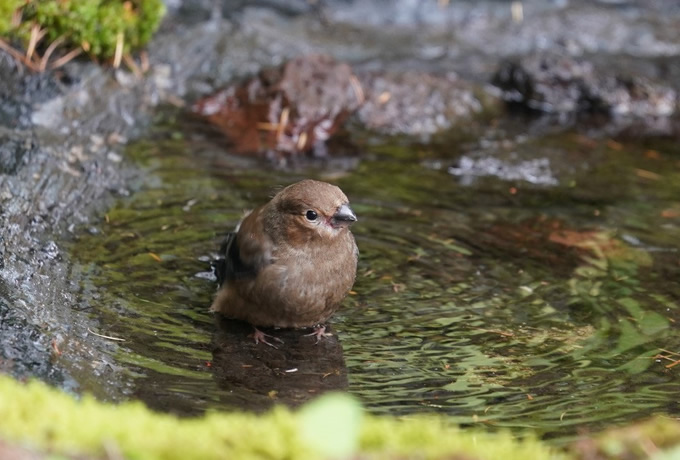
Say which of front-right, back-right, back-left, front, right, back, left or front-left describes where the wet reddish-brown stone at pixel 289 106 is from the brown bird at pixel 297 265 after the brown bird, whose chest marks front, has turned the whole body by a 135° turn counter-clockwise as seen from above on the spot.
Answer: front

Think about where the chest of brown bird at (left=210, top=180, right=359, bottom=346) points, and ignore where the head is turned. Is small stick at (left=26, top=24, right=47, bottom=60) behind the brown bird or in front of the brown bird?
behind

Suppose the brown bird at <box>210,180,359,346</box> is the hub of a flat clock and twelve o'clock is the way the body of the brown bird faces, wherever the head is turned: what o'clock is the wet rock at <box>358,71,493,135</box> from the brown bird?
The wet rock is roughly at 8 o'clock from the brown bird.

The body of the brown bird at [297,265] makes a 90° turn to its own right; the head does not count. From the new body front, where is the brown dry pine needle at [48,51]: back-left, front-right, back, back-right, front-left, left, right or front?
right

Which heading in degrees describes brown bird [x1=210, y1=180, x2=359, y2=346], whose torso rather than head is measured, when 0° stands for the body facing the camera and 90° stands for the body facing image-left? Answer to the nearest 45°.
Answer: approximately 315°

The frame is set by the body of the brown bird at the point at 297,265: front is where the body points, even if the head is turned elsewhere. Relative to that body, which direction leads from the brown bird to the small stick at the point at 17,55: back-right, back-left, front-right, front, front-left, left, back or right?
back

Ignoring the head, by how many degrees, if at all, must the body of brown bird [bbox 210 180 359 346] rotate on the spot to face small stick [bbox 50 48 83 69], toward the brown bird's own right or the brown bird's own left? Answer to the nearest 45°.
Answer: approximately 180°
